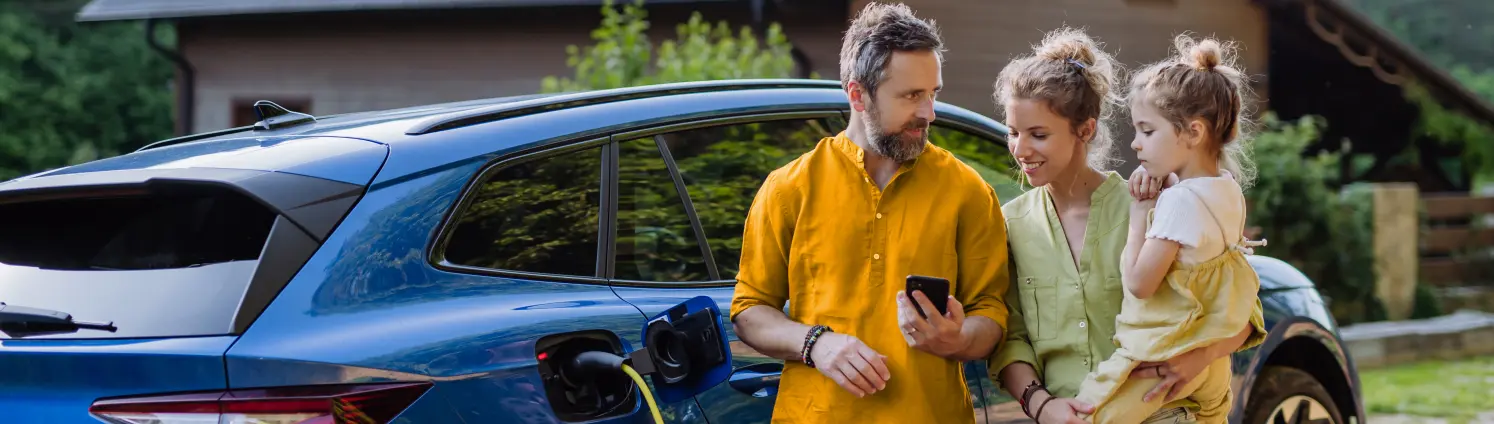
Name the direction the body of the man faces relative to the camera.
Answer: toward the camera

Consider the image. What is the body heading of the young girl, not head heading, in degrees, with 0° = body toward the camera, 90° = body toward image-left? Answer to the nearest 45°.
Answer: approximately 90°

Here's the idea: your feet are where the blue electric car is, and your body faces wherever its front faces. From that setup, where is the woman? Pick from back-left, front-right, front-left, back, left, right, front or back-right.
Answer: front-right

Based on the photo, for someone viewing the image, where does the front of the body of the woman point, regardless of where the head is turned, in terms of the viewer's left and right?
facing the viewer

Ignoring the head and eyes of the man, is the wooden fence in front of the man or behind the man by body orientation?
behind

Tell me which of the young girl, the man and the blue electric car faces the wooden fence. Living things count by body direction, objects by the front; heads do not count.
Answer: the blue electric car

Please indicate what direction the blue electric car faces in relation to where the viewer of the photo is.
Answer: facing away from the viewer and to the right of the viewer

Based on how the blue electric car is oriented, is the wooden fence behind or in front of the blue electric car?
in front

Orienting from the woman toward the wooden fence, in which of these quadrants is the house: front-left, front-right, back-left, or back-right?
front-left

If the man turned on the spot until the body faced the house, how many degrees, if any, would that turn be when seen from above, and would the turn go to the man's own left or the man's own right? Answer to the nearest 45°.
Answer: approximately 180°

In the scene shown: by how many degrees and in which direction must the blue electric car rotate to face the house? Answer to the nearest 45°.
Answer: approximately 45° to its left

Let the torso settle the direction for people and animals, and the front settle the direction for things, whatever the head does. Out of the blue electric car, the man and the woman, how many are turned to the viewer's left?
0
